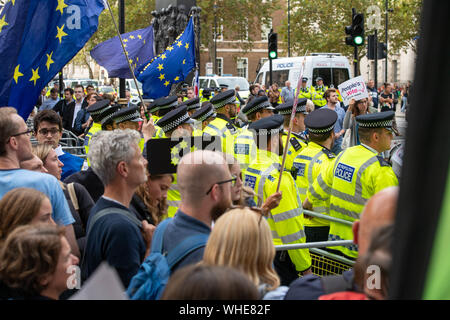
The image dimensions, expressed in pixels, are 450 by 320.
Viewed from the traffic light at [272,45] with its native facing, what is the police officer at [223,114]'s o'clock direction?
The police officer is roughly at 12 o'clock from the traffic light.

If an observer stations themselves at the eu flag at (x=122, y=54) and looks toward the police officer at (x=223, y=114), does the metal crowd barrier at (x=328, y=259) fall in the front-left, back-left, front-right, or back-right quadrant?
front-right

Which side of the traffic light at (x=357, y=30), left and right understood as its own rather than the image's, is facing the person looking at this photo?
front

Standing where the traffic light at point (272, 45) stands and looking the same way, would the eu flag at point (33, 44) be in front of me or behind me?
in front

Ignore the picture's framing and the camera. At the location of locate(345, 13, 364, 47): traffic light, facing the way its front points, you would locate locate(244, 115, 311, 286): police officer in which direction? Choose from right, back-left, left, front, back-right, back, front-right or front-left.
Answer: front

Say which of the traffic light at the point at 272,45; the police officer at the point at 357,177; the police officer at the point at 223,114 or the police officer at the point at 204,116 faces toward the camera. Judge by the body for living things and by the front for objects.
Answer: the traffic light

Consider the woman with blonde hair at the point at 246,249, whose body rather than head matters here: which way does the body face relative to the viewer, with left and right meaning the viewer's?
facing away from the viewer and to the right of the viewer

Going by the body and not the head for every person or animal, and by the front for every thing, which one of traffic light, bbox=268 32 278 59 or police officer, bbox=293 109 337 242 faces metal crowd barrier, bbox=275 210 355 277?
the traffic light
